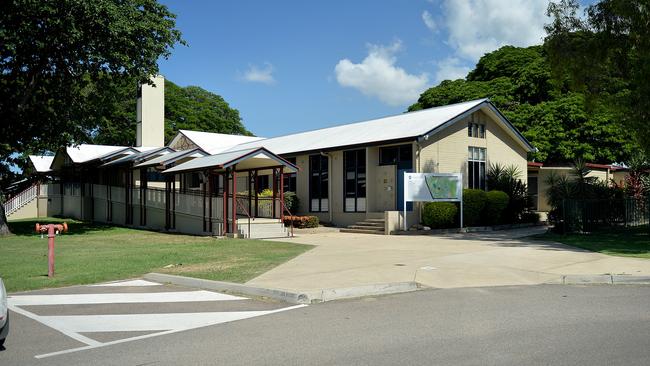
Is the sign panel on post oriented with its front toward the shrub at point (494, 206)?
no

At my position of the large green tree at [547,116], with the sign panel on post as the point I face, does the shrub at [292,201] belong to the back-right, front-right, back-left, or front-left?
front-right

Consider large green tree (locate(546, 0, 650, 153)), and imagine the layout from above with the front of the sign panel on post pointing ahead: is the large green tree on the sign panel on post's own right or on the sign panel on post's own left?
on the sign panel on post's own left

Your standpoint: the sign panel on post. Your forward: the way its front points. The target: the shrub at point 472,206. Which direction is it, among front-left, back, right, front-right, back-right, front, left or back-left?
back-left

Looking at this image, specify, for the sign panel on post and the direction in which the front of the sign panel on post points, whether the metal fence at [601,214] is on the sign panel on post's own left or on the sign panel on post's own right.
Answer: on the sign panel on post's own left

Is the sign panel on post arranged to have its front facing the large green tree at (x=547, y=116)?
no

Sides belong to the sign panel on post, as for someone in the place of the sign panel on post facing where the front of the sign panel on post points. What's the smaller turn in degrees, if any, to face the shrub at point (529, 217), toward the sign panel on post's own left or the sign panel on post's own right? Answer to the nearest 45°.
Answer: approximately 135° to the sign panel on post's own left

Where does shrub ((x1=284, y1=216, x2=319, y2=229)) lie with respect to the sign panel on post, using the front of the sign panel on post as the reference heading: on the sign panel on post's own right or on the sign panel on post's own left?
on the sign panel on post's own right

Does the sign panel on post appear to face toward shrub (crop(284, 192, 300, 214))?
no

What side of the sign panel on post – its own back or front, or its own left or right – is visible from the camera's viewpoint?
front
